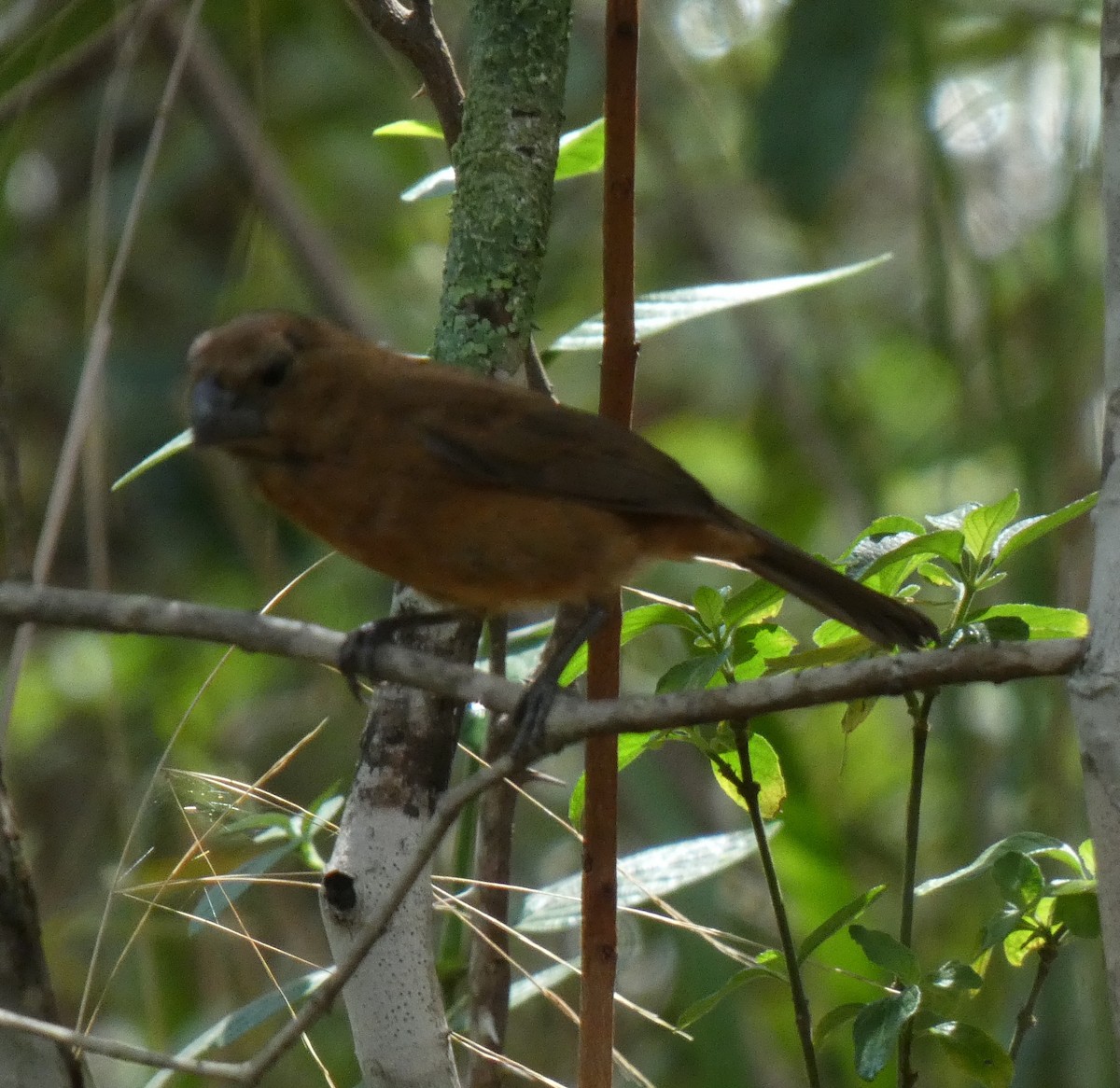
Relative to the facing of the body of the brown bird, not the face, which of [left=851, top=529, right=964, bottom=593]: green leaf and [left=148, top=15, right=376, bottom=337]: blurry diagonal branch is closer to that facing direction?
the blurry diagonal branch

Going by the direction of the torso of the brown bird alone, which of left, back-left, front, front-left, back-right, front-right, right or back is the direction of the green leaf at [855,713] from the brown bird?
back-left

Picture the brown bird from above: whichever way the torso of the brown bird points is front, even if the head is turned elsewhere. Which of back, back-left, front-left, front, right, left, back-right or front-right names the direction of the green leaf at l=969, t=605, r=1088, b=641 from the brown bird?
back-left

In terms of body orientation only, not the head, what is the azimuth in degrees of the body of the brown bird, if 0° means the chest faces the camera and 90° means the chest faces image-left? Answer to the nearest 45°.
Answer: approximately 90°

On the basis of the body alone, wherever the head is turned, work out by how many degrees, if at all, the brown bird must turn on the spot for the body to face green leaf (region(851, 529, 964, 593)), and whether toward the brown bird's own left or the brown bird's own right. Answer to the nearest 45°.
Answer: approximately 135° to the brown bird's own left
